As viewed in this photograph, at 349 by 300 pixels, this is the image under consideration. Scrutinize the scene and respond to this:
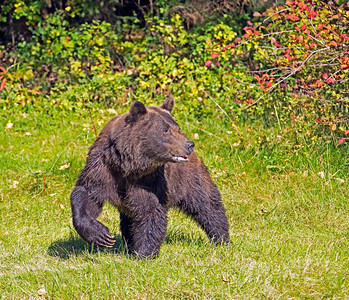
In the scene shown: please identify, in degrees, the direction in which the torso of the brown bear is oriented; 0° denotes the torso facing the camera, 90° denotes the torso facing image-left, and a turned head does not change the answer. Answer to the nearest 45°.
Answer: approximately 45°
